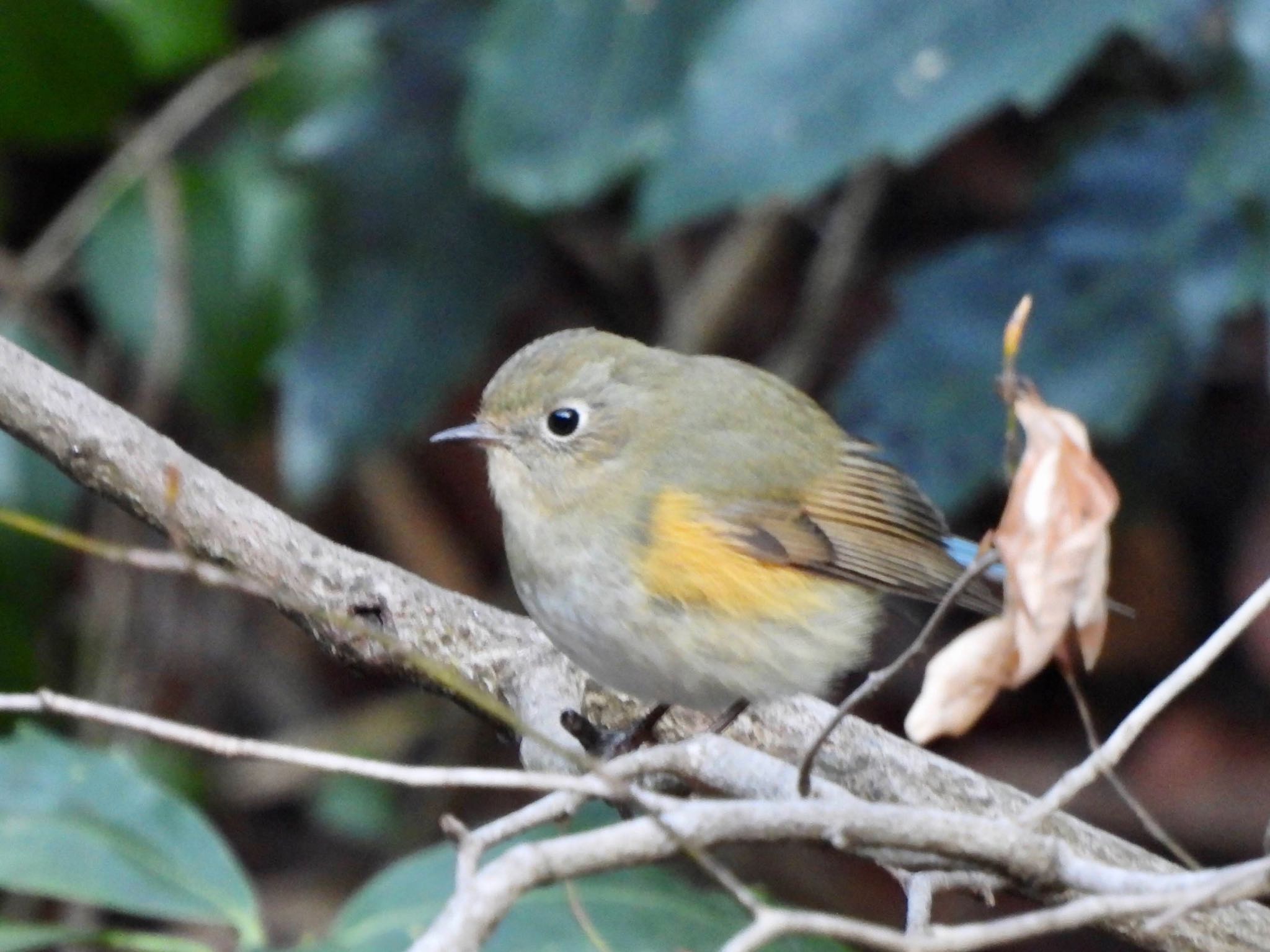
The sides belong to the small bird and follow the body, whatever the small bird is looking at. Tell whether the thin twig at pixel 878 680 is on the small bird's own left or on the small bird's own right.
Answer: on the small bird's own left

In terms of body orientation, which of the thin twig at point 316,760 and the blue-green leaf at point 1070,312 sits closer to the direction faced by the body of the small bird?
the thin twig

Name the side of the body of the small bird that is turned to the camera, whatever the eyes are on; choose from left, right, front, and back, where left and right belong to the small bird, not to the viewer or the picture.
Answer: left

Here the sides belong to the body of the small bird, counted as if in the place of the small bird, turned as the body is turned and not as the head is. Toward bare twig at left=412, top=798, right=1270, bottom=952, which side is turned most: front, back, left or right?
left

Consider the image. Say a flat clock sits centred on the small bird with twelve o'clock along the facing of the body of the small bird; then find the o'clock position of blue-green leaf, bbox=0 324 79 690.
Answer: The blue-green leaf is roughly at 1 o'clock from the small bird.
